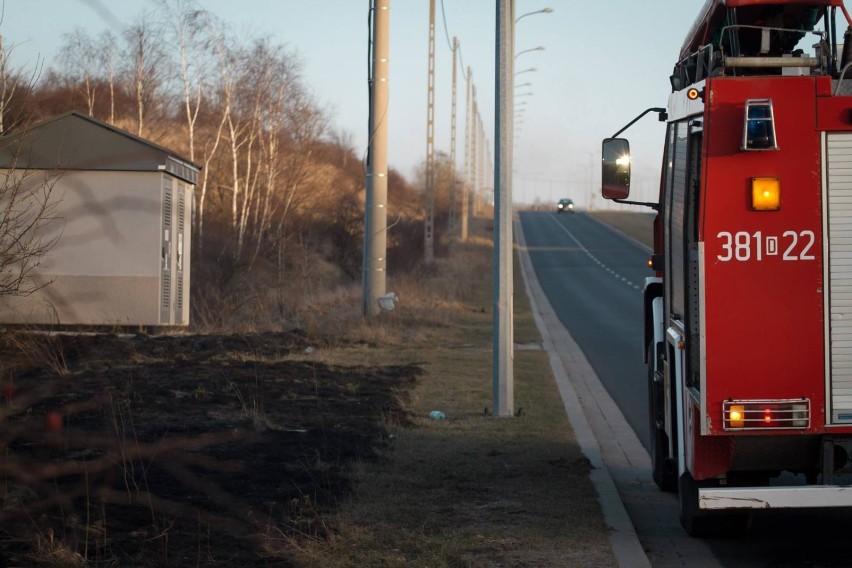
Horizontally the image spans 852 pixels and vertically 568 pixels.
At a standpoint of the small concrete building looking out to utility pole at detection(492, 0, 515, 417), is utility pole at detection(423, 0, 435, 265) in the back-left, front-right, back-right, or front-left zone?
back-left

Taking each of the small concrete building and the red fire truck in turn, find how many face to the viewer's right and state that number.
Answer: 1

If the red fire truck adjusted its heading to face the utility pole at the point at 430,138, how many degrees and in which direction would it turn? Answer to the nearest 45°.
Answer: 0° — it already faces it

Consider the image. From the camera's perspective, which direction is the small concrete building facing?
to the viewer's right

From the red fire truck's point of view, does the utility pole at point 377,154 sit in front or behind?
in front

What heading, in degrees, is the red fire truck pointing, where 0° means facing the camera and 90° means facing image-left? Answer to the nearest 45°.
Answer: approximately 180°

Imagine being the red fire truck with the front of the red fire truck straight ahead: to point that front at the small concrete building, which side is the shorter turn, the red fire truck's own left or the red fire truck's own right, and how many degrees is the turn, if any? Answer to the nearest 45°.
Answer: approximately 45° to the red fire truck's own left

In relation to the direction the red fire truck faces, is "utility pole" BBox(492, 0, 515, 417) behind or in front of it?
in front
